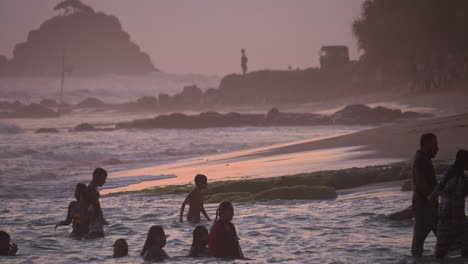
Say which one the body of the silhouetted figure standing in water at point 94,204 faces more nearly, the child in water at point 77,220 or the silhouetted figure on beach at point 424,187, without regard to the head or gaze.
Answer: the silhouetted figure on beach

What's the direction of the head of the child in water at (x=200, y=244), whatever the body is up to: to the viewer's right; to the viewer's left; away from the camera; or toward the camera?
away from the camera
